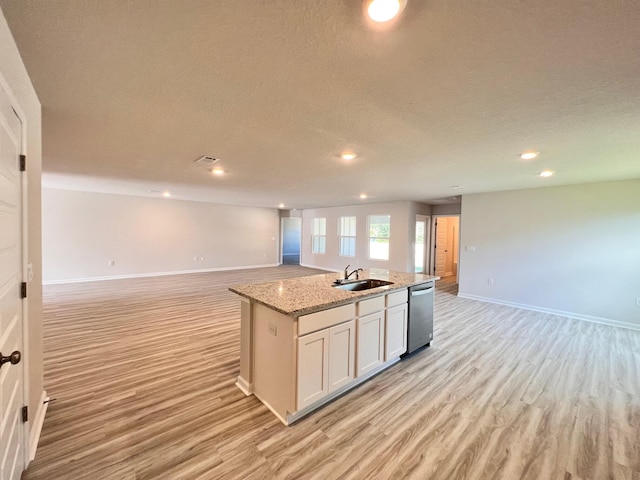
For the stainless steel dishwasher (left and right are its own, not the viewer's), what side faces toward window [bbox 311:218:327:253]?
back

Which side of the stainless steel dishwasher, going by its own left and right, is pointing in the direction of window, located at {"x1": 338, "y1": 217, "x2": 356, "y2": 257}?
back

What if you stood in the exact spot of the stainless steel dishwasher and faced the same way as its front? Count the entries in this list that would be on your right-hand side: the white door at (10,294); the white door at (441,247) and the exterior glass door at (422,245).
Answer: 1

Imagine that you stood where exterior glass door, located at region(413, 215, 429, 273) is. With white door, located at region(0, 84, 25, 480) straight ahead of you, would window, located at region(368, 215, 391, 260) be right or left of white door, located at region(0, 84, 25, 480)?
right

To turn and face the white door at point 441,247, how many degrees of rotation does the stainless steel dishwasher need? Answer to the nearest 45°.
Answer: approximately 135° to its left

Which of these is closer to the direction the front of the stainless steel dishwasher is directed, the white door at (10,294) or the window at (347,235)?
the white door

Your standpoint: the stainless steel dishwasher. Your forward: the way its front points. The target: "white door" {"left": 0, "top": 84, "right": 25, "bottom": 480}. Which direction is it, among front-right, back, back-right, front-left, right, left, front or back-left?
right

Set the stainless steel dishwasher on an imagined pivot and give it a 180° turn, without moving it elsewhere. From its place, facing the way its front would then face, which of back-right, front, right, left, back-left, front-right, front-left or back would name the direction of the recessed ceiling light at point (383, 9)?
back-left
